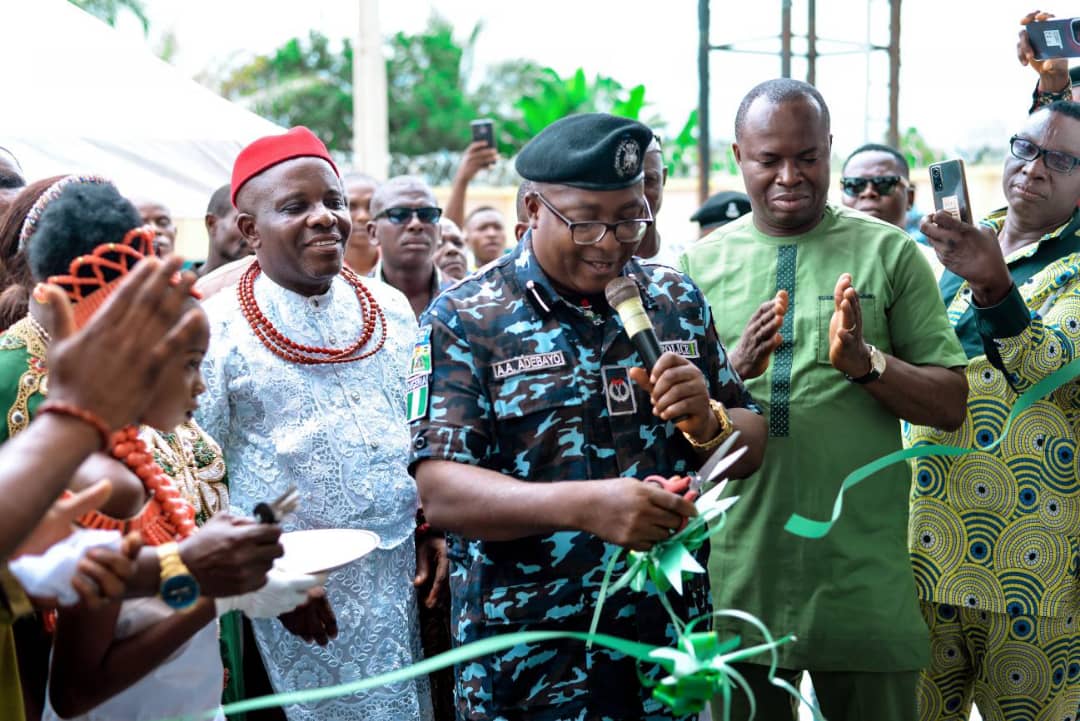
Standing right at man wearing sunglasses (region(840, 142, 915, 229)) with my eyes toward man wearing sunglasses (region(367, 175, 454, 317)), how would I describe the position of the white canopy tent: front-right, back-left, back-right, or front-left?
front-right

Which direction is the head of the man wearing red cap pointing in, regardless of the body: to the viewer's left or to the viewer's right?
to the viewer's right

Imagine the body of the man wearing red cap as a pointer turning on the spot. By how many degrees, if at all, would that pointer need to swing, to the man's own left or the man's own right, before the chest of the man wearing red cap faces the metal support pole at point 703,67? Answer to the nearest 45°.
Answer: approximately 90° to the man's own left

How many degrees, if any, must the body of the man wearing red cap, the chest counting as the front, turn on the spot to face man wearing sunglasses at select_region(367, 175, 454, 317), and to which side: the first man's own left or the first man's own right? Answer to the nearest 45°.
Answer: approximately 135° to the first man's own left

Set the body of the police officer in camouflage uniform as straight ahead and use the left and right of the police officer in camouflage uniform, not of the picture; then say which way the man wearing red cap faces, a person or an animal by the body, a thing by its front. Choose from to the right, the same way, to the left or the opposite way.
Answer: the same way

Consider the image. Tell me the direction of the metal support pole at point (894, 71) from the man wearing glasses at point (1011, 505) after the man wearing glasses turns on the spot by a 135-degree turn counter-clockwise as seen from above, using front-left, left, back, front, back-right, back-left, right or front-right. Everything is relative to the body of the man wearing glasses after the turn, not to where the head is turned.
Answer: left

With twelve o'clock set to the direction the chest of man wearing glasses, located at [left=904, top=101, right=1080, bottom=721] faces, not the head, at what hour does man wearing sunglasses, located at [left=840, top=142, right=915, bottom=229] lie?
man wearing sunglasses, located at [left=840, top=142, right=915, bottom=229] is roughly at 4 o'clock from man wearing glasses, located at [left=904, top=101, right=1080, bottom=721].

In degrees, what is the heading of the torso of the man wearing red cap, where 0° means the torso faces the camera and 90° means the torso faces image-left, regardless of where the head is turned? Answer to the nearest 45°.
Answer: approximately 315°

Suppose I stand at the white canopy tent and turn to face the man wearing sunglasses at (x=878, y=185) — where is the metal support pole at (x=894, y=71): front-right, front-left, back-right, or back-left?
front-left

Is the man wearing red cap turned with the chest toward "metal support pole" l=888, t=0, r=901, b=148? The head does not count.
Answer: no

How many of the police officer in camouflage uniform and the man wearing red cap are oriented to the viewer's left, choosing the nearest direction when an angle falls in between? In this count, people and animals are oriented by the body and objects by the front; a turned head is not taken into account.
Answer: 0

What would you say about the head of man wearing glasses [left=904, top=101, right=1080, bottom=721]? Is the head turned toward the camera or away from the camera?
toward the camera

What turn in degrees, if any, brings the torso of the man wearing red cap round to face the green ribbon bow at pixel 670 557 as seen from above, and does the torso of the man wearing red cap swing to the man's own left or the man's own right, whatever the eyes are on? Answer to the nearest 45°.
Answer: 0° — they already face it

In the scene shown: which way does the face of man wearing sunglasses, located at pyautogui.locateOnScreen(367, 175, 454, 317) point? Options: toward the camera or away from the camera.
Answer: toward the camera

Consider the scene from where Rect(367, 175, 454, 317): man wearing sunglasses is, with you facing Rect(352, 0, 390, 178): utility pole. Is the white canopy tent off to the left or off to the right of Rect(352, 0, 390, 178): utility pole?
left

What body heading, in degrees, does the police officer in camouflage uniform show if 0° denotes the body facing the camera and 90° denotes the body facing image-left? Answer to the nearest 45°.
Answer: approximately 315°

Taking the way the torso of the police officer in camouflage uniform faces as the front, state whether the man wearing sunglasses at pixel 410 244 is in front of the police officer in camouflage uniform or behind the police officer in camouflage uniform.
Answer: behind

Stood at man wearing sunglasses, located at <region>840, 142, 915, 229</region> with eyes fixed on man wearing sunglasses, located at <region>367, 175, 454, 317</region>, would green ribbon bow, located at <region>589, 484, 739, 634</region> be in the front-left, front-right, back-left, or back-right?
front-left

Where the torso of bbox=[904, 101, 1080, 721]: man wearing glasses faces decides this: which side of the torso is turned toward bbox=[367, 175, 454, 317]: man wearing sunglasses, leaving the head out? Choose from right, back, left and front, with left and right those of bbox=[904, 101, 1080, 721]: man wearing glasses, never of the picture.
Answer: right

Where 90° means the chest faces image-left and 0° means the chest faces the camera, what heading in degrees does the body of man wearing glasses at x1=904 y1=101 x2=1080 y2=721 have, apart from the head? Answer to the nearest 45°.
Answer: approximately 45°
